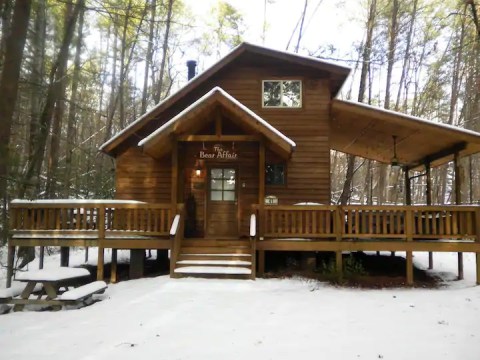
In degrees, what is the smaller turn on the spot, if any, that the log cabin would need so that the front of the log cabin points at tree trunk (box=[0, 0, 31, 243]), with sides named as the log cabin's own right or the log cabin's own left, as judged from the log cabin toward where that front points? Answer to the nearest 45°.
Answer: approximately 45° to the log cabin's own right

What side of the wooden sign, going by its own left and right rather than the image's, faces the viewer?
front

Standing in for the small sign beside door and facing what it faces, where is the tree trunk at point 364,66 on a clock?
The tree trunk is roughly at 7 o'clock from the small sign beside door.

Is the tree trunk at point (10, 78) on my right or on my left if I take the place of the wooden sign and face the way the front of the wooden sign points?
on my right

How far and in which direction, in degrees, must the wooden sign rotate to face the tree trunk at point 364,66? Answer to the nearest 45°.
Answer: approximately 135° to its left

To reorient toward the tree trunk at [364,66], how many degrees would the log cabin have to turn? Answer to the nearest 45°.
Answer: approximately 135° to its left

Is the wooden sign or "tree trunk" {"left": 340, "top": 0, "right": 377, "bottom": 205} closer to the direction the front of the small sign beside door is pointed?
the wooden sign

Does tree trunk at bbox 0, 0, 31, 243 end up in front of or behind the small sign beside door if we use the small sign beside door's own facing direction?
behind

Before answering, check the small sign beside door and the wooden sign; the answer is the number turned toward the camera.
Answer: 2

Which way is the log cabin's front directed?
toward the camera
